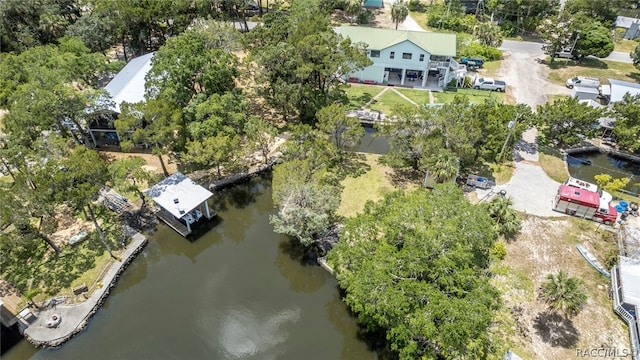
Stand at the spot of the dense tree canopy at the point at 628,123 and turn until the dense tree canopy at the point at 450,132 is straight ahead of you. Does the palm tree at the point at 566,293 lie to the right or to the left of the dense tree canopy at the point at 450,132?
left

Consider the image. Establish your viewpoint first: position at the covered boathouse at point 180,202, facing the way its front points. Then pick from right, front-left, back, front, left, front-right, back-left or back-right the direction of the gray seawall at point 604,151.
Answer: front-left

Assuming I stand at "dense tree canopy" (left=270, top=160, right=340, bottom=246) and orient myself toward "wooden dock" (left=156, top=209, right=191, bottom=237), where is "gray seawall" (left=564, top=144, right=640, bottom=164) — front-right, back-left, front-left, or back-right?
back-right

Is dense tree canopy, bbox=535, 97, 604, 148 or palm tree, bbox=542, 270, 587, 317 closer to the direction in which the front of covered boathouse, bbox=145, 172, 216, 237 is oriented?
the palm tree

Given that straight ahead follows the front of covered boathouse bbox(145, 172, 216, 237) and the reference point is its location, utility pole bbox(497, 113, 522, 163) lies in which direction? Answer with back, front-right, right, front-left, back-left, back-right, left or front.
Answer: front-left

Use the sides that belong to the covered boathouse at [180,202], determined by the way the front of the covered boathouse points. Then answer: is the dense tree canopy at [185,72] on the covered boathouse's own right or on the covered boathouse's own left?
on the covered boathouse's own left

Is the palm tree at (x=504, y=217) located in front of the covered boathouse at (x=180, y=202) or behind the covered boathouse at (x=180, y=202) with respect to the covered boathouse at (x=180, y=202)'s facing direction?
in front

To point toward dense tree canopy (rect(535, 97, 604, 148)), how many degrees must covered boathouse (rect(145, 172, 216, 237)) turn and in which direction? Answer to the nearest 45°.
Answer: approximately 45° to its left

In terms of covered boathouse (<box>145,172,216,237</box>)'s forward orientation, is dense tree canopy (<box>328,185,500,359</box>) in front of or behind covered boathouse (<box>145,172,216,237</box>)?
in front

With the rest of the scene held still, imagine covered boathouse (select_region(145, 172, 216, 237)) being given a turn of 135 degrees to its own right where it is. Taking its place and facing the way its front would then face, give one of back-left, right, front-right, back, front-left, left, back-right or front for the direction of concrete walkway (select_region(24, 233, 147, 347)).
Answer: front-left

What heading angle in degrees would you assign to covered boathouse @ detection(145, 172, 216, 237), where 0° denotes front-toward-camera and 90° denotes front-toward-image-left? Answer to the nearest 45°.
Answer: approximately 315°

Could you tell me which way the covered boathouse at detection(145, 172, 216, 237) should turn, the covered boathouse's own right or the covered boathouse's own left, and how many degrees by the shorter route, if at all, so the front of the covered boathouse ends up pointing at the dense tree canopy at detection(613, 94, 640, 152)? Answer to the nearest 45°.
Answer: approximately 45° to the covered boathouse's own left

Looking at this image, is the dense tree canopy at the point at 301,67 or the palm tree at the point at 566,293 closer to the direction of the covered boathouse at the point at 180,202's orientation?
the palm tree
